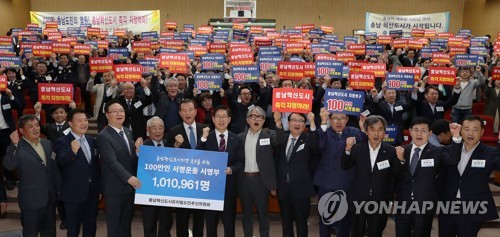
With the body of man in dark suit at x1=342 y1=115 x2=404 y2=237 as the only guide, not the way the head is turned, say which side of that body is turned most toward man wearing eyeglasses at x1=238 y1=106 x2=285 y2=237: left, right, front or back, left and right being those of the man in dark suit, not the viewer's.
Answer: right

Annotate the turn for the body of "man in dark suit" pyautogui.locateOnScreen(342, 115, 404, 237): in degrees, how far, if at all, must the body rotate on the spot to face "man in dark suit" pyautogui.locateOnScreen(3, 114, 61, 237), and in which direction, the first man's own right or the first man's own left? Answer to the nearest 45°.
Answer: approximately 90° to the first man's own right

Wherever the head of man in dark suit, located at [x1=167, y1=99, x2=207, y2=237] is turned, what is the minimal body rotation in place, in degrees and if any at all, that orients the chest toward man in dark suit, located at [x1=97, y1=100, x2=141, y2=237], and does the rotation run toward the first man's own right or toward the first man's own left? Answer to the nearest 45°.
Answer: approximately 45° to the first man's own right

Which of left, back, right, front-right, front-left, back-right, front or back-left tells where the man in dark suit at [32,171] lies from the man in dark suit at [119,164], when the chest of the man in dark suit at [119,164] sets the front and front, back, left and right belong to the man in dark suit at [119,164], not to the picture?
back-right

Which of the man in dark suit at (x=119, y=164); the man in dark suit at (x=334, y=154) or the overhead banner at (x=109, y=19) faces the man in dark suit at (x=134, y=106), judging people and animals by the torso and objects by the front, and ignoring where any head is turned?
the overhead banner
